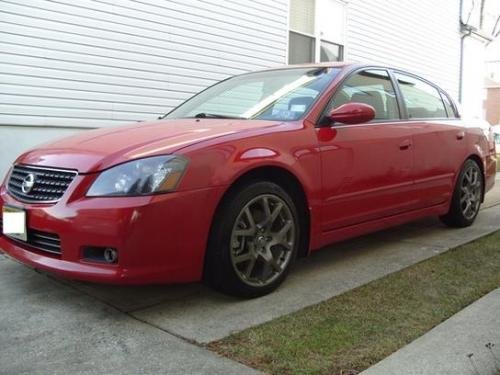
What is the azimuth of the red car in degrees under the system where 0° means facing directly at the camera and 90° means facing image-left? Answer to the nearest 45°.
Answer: approximately 45°
